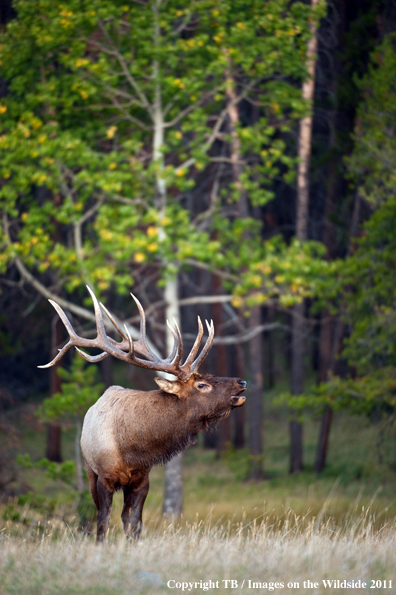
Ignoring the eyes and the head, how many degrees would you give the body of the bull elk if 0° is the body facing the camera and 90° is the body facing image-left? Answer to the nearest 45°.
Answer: approximately 315°
